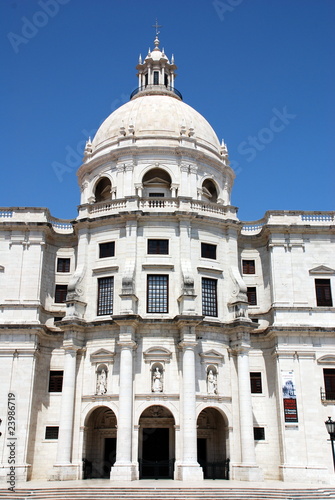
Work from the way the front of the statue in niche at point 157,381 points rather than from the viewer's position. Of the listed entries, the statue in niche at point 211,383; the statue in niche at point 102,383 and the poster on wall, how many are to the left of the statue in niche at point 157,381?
2

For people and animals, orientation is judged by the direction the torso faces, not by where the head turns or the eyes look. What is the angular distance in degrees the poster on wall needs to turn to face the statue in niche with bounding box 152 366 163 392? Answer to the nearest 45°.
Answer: approximately 45° to its right

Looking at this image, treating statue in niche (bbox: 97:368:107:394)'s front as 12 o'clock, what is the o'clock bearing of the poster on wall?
The poster on wall is roughly at 9 o'clock from the statue in niche.

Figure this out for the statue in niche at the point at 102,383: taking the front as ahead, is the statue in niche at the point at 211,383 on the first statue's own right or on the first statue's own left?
on the first statue's own left

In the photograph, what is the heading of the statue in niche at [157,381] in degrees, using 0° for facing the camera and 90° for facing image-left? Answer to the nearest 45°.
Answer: approximately 0°

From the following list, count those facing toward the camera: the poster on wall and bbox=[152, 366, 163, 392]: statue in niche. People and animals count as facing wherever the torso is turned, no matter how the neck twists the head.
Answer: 2

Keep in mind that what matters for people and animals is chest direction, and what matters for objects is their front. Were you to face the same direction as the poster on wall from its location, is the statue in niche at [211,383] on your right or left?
on your right

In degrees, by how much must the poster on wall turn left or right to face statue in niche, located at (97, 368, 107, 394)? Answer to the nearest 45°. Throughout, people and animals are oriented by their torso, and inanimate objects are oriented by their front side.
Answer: approximately 90° to its right

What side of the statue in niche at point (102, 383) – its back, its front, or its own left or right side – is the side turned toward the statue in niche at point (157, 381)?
left

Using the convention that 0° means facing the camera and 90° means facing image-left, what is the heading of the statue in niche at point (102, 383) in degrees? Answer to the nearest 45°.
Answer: approximately 0°
